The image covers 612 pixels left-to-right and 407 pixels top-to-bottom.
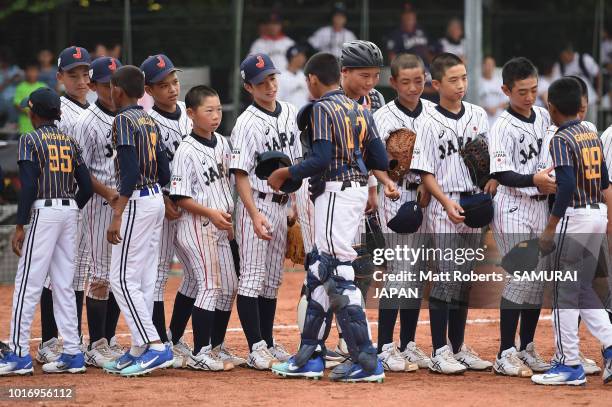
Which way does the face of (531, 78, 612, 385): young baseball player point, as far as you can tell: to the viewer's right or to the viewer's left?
to the viewer's left

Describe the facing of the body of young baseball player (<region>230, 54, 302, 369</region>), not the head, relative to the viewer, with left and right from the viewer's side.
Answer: facing the viewer and to the right of the viewer

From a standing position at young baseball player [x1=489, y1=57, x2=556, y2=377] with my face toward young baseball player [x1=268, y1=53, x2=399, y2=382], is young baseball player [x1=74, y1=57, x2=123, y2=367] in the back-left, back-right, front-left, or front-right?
front-right

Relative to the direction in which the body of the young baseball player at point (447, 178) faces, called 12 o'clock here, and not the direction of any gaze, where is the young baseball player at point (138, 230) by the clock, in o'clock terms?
the young baseball player at point (138, 230) is roughly at 4 o'clock from the young baseball player at point (447, 178).

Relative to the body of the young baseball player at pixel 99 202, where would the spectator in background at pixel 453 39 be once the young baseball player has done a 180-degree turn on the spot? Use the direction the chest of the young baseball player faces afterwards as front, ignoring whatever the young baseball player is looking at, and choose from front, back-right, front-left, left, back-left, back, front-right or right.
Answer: right

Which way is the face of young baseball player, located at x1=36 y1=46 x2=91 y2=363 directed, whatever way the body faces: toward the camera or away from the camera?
toward the camera

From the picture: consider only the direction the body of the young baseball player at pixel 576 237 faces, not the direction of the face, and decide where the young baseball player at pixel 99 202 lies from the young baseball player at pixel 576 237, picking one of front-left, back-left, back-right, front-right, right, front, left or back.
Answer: front-left

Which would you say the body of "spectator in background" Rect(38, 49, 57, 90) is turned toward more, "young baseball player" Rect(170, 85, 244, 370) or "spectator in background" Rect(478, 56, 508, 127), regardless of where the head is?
the young baseball player

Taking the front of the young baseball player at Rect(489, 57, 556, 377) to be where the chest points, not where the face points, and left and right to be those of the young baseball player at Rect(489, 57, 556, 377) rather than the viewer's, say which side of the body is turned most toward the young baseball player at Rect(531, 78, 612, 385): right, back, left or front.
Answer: front

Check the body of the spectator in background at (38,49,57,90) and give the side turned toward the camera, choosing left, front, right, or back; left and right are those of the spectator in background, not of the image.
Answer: front

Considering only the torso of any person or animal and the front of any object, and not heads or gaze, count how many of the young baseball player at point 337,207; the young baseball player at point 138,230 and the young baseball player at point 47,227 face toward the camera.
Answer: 0

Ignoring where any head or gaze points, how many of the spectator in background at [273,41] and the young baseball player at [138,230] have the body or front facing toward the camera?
1

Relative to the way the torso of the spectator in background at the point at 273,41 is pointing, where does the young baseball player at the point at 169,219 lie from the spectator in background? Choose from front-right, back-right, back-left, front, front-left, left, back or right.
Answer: front

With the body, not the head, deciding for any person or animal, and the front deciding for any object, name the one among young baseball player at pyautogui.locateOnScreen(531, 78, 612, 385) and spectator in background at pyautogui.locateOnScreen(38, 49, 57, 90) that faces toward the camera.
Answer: the spectator in background

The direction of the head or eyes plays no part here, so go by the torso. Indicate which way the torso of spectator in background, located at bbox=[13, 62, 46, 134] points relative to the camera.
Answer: toward the camera

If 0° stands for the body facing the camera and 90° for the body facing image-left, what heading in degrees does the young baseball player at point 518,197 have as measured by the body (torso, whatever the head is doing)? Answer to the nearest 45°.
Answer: approximately 315°

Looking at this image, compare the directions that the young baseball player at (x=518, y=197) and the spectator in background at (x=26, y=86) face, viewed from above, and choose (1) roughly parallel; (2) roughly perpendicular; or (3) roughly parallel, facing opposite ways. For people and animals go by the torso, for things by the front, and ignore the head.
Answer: roughly parallel

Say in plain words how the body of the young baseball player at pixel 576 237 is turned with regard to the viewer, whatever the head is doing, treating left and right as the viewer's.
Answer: facing away from the viewer and to the left of the viewer
